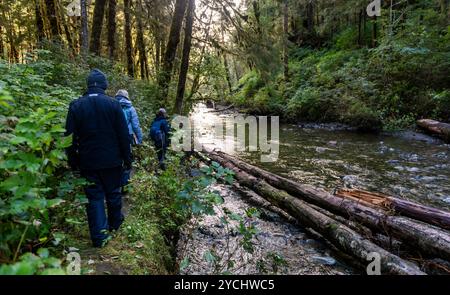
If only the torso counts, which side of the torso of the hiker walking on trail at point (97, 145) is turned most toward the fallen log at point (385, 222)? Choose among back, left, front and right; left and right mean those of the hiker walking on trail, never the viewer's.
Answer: right

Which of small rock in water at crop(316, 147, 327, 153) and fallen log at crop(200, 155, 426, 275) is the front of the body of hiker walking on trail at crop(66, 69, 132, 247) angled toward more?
the small rock in water

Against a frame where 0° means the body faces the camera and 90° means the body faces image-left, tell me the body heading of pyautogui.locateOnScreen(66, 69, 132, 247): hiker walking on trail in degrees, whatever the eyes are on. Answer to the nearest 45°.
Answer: approximately 180°

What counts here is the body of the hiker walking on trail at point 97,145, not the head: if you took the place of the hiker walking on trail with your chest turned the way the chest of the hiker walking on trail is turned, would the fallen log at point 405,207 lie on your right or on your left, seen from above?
on your right

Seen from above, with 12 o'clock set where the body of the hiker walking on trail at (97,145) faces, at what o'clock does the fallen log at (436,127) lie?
The fallen log is roughly at 2 o'clock from the hiker walking on trail.

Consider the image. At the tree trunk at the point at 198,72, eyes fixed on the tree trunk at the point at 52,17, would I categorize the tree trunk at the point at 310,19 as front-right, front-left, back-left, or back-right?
back-right

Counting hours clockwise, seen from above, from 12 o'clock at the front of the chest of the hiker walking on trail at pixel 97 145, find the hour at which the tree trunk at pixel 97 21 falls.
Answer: The tree trunk is roughly at 12 o'clock from the hiker walking on trail.

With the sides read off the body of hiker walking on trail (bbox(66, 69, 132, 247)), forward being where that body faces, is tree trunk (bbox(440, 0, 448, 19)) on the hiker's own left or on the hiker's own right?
on the hiker's own right

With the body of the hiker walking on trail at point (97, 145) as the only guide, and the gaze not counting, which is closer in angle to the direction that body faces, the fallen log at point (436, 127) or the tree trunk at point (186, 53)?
the tree trunk

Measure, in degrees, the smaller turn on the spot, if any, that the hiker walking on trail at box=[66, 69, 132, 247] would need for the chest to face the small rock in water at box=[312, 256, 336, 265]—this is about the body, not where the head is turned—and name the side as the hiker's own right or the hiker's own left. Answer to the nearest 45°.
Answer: approximately 90° to the hiker's own right

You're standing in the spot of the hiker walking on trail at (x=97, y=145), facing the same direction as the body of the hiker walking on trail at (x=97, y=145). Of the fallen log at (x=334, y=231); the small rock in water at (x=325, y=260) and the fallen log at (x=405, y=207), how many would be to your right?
3
